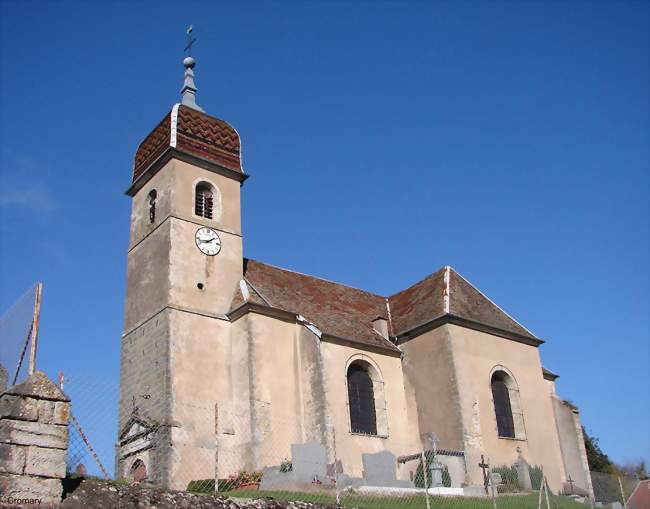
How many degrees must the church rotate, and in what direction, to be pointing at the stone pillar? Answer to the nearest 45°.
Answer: approximately 45° to its left

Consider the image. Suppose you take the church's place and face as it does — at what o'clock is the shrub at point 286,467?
The shrub is roughly at 10 o'clock from the church.

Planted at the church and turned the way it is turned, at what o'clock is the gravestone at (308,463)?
The gravestone is roughly at 10 o'clock from the church.

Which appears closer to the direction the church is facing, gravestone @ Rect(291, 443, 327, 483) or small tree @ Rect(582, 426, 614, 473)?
the gravestone

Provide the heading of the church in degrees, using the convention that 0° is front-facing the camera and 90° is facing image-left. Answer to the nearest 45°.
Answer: approximately 45°

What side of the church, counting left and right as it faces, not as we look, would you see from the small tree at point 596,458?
back

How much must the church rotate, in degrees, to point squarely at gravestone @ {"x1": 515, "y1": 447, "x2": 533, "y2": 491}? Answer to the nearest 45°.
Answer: approximately 135° to its left

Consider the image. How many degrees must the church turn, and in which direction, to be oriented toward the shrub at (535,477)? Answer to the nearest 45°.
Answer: approximately 135° to its left
